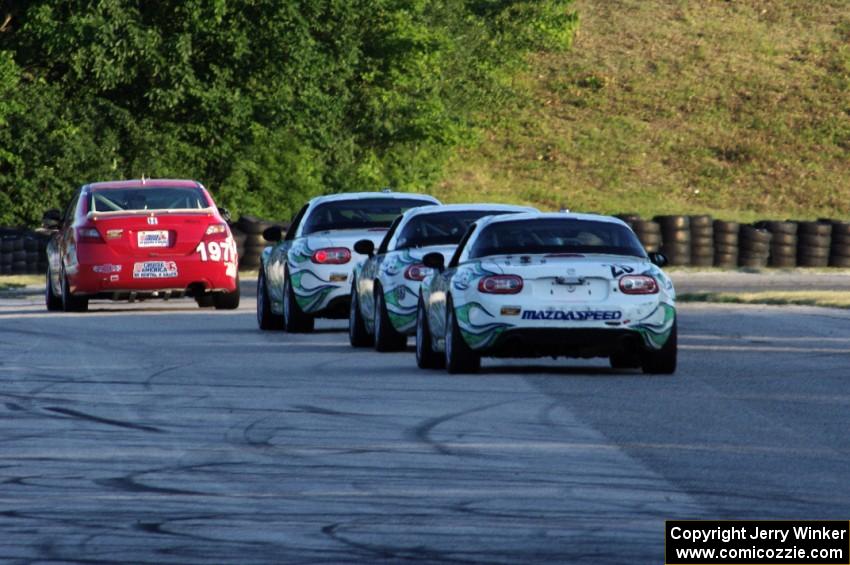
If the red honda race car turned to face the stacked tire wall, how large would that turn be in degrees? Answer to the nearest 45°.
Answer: approximately 45° to its right

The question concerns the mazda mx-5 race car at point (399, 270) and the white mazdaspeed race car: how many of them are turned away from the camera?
2

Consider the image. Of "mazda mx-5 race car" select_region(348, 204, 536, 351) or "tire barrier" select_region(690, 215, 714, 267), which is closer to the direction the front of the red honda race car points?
the tire barrier

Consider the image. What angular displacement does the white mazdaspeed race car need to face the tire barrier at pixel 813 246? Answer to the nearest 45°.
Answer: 0° — it already faces it

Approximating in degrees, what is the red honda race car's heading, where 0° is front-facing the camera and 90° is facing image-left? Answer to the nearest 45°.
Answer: approximately 180°

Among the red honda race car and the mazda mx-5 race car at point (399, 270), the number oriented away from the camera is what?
2

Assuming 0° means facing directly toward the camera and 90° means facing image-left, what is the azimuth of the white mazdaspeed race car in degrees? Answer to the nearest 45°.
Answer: approximately 180°

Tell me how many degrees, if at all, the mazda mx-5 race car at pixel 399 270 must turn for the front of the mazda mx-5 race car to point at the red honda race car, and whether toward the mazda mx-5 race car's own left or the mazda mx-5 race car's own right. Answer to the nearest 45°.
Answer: approximately 45° to the mazda mx-5 race car's own left

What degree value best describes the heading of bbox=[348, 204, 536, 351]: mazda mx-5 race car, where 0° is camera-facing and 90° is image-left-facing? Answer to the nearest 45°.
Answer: approximately 180°
